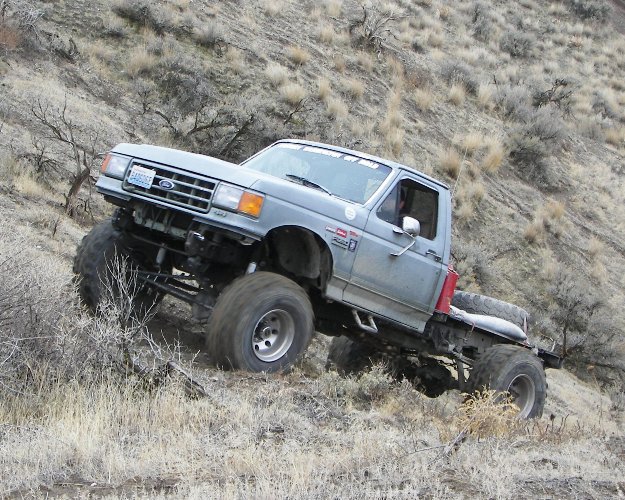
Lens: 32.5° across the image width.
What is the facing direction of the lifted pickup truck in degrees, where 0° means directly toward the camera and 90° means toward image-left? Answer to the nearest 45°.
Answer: approximately 45°

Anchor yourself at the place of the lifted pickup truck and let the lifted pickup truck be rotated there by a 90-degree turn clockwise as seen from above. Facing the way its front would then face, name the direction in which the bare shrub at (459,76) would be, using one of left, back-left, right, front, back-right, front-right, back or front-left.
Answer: front-right

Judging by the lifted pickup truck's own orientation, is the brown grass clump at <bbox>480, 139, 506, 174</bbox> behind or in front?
behind

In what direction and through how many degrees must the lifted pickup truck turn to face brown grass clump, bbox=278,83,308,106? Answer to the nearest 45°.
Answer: approximately 135° to its right

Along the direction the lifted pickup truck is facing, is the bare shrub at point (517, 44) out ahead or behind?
behind

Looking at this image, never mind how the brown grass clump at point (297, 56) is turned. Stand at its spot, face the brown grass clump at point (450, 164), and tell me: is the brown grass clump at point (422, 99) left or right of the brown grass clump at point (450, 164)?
left

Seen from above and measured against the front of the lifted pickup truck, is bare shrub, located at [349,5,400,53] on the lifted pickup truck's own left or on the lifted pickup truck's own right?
on the lifted pickup truck's own right

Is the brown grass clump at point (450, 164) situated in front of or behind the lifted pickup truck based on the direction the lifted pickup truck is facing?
behind

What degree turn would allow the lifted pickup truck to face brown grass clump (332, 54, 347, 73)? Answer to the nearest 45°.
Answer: approximately 135° to its right

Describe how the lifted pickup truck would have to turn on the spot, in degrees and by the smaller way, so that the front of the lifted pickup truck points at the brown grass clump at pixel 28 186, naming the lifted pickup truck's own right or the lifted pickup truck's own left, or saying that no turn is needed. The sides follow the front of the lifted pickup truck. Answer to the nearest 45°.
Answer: approximately 90° to the lifted pickup truck's own right

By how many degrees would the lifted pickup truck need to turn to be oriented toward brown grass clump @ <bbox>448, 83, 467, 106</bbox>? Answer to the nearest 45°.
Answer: approximately 135° to its right
